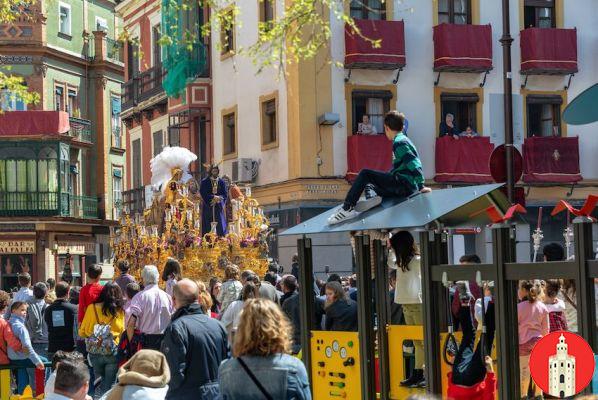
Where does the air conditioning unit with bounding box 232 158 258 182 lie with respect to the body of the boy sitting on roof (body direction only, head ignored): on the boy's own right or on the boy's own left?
on the boy's own right

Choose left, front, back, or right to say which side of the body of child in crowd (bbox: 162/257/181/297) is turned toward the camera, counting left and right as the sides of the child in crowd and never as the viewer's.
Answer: back

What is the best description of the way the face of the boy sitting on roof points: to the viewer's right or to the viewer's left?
to the viewer's left

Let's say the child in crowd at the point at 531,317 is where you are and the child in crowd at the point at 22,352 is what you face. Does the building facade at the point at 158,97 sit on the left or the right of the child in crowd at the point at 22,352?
right

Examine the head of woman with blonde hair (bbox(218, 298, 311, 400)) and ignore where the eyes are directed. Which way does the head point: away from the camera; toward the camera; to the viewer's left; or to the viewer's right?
away from the camera

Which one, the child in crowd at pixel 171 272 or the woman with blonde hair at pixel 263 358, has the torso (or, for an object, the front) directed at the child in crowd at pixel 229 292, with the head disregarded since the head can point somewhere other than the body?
the woman with blonde hair

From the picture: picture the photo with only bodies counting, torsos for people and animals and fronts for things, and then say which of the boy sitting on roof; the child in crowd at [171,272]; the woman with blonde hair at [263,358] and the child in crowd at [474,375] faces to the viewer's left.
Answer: the boy sitting on roof

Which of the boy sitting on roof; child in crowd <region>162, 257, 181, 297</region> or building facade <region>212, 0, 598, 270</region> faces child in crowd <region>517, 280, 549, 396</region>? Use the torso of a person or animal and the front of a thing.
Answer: the building facade

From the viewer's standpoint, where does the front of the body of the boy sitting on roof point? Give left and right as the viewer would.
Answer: facing to the left of the viewer

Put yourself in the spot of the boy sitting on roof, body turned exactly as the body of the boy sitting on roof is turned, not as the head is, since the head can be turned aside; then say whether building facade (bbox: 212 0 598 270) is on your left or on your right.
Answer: on your right
